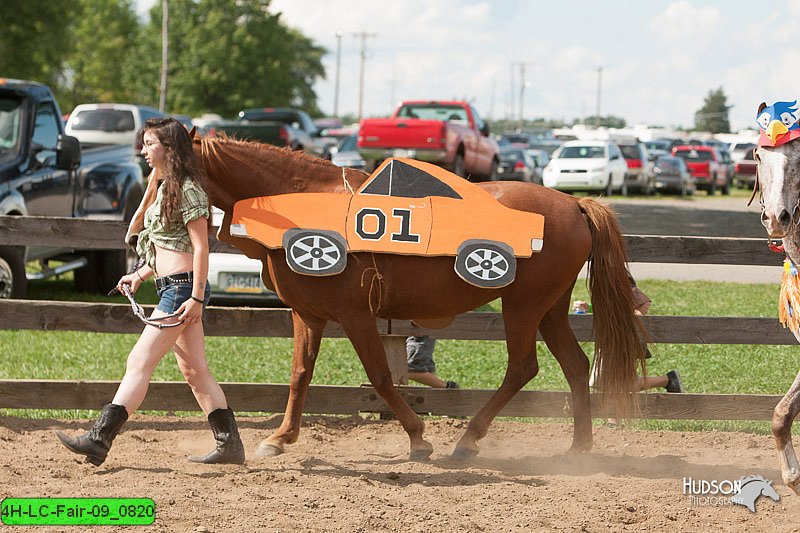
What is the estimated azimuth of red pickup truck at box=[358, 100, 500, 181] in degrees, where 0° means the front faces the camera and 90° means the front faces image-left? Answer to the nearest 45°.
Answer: approximately 225°

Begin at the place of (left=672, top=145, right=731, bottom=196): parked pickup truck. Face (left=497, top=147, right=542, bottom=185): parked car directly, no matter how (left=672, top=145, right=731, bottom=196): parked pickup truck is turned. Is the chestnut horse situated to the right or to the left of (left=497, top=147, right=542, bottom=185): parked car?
left

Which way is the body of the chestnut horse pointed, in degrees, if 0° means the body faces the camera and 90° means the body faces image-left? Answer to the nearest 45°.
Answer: approximately 90°

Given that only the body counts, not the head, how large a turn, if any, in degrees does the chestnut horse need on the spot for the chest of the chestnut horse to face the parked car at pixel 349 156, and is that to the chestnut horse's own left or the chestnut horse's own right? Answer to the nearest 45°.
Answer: approximately 90° to the chestnut horse's own right

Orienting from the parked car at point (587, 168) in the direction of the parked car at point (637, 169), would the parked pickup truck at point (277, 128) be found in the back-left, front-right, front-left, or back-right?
back-left
